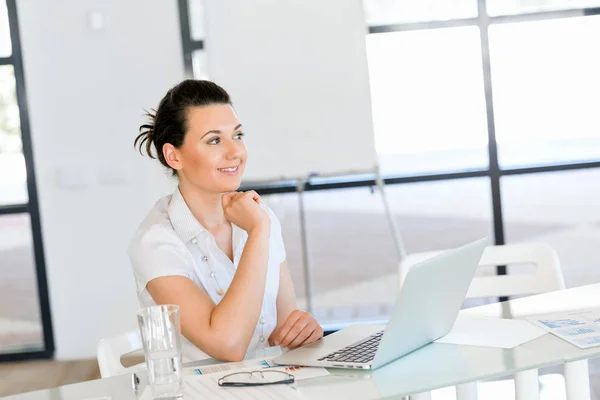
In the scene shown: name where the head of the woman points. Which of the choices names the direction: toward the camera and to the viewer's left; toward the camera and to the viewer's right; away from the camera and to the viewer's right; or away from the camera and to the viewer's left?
toward the camera and to the viewer's right

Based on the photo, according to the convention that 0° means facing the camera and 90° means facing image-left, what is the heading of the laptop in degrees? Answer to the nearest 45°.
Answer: approximately 135°

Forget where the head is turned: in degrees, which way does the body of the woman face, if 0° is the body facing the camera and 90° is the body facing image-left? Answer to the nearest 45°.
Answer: approximately 315°

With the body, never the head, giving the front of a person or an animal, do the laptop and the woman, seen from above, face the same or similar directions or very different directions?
very different directions

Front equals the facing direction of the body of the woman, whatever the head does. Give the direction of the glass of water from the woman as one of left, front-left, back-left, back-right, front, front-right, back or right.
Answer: front-right

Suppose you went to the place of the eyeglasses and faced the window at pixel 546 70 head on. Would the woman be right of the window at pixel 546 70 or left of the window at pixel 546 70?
left

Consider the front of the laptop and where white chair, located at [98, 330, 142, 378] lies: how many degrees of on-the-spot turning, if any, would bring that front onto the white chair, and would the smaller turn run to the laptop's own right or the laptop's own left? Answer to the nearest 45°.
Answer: approximately 45° to the laptop's own left
